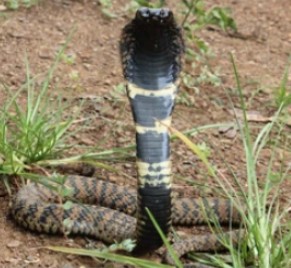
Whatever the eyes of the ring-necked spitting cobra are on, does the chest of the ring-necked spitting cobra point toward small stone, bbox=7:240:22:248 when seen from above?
no

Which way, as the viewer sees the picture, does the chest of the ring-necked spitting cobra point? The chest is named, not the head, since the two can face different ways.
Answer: toward the camera
